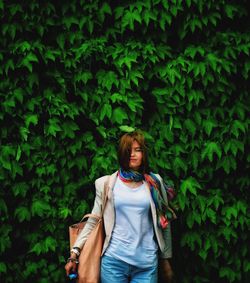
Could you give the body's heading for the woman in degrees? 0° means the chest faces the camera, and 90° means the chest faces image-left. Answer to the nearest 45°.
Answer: approximately 0°
